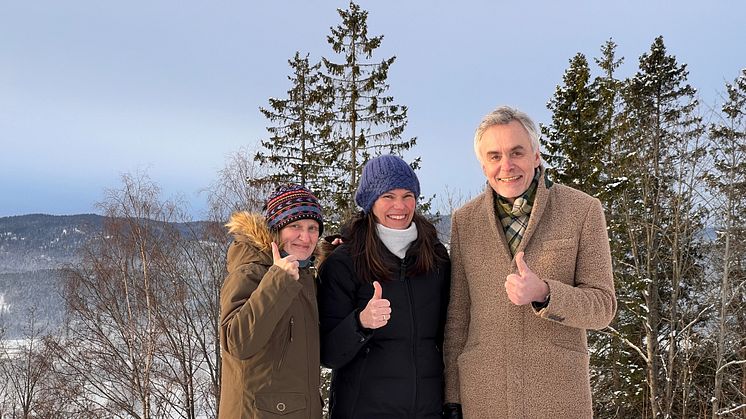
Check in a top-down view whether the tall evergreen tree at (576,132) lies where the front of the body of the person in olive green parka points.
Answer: no

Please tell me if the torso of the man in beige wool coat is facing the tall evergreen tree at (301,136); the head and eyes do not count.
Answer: no

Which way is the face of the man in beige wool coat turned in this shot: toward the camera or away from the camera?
toward the camera

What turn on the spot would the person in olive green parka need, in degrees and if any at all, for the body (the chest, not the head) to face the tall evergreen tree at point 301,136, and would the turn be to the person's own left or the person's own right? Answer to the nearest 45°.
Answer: approximately 135° to the person's own left

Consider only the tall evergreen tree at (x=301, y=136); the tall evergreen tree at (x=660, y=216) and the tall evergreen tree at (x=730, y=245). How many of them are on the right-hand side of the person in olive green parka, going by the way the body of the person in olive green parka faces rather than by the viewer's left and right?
0

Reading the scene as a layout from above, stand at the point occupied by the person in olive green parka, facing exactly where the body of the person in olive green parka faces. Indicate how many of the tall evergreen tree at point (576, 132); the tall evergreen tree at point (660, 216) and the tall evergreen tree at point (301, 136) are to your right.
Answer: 0

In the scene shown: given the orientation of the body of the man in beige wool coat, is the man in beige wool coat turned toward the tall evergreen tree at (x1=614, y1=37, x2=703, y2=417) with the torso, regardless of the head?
no

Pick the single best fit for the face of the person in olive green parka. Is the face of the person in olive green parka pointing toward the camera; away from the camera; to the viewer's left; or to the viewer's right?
toward the camera

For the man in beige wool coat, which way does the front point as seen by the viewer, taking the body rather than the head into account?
toward the camera

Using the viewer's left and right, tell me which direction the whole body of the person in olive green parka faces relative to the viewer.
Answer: facing the viewer and to the right of the viewer

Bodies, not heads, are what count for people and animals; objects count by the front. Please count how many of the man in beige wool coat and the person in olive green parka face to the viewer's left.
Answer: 0

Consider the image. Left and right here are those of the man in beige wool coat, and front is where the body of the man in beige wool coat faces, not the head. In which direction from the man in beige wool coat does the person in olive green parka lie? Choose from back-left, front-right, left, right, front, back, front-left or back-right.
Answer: right

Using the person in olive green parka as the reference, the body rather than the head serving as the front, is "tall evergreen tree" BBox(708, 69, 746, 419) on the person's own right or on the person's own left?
on the person's own left
